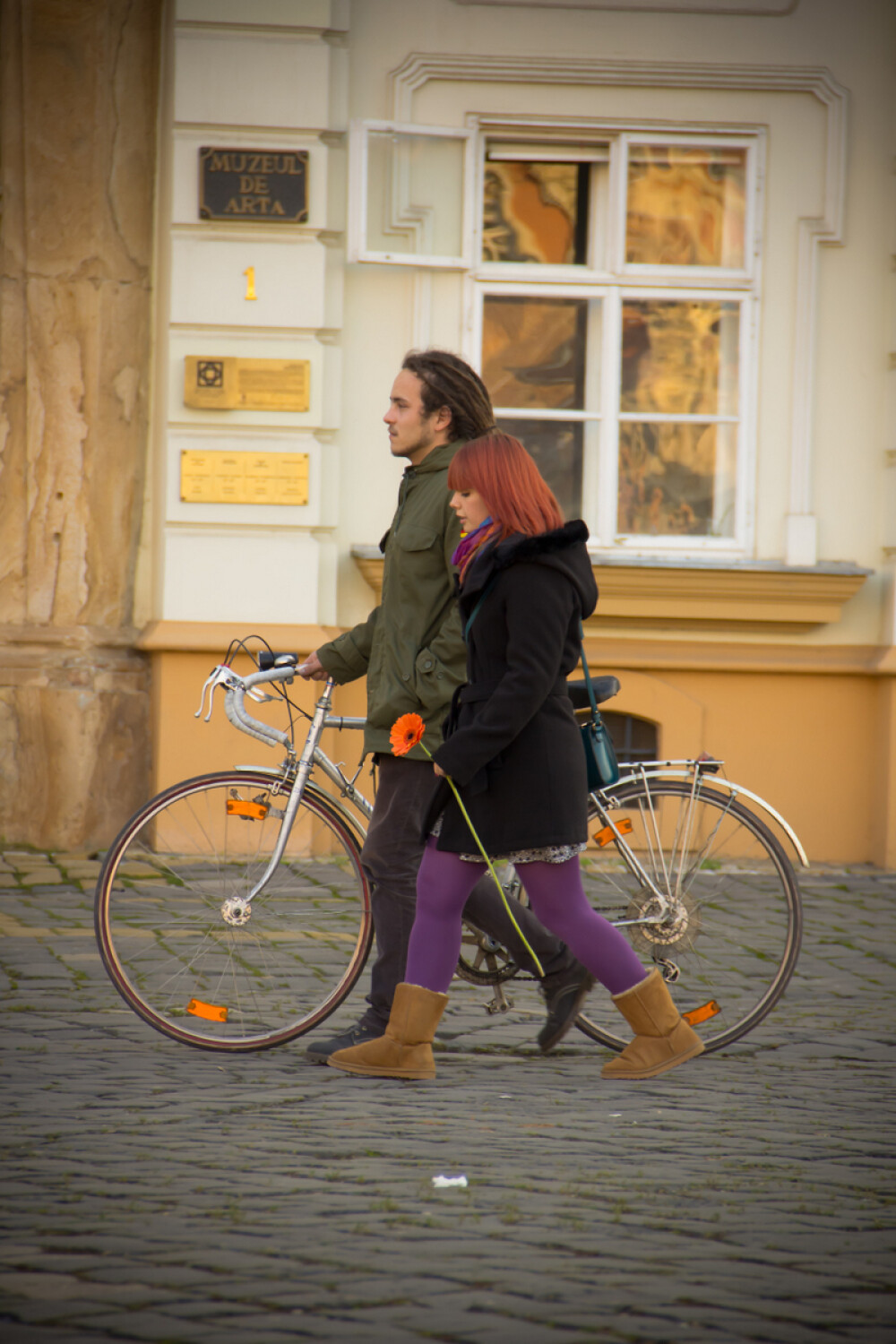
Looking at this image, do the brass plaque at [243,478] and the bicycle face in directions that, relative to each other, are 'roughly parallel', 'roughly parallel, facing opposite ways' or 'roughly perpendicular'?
roughly perpendicular

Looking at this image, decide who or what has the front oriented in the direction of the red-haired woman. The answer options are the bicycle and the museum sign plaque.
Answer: the museum sign plaque

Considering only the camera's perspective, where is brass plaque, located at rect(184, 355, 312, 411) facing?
facing the viewer

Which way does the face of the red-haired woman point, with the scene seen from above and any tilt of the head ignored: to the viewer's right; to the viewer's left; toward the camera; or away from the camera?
to the viewer's left

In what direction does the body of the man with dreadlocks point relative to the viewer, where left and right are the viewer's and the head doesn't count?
facing to the left of the viewer

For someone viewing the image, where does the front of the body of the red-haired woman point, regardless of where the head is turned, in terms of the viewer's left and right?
facing to the left of the viewer

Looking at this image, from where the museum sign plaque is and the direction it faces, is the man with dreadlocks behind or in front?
in front

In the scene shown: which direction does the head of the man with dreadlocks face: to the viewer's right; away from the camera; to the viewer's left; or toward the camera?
to the viewer's left

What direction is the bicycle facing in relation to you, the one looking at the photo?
facing to the left of the viewer

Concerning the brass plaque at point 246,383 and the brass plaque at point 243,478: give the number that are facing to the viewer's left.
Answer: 0

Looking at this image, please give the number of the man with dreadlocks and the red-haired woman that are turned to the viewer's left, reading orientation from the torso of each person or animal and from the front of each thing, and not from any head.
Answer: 2
